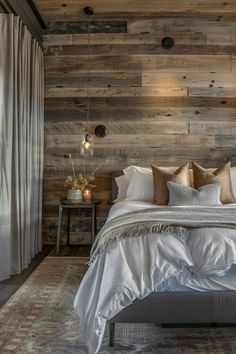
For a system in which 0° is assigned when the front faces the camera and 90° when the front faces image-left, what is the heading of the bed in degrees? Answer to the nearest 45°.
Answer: approximately 0°

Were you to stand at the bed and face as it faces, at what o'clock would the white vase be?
The white vase is roughly at 5 o'clock from the bed.

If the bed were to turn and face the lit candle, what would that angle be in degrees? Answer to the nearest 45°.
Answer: approximately 180°

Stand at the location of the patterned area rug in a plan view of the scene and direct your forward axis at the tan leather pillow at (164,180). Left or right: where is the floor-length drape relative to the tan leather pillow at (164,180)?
left
